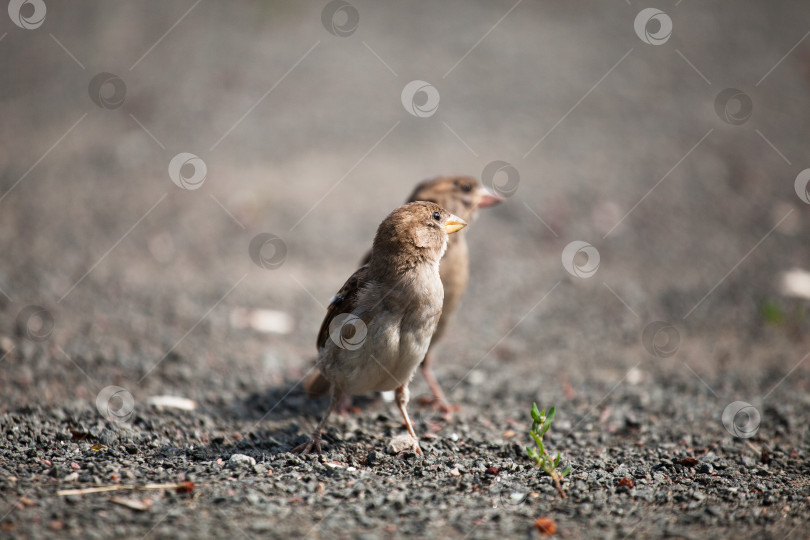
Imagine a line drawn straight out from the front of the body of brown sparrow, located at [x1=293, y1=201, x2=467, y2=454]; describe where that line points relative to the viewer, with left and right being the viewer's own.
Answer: facing the viewer and to the right of the viewer

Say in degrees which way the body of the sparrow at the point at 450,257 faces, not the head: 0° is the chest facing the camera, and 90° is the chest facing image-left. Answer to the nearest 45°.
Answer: approximately 270°

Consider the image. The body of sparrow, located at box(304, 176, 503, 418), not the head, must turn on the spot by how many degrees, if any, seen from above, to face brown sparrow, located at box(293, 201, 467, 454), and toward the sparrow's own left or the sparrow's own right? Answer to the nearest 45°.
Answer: approximately 90° to the sparrow's own right

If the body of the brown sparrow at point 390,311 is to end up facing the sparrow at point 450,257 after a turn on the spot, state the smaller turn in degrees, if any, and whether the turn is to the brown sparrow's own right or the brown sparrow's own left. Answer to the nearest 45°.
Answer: approximately 135° to the brown sparrow's own left

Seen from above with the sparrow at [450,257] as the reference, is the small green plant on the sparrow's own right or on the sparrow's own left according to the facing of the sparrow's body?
on the sparrow's own right

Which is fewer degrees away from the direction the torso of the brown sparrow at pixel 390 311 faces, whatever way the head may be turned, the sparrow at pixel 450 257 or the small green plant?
the small green plant

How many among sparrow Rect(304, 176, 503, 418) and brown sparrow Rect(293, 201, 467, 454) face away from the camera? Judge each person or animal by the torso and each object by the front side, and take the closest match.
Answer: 0
